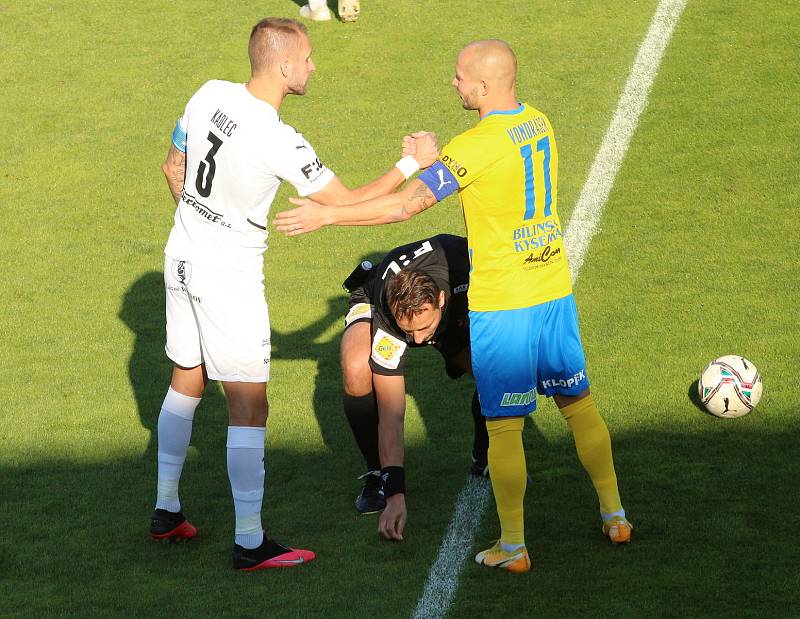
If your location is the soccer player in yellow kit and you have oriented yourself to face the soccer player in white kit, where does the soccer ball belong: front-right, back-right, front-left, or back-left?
back-right

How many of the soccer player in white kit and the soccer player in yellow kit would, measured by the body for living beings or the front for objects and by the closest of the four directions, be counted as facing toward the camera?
0

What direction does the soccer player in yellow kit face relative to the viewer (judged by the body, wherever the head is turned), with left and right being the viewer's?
facing away from the viewer and to the left of the viewer

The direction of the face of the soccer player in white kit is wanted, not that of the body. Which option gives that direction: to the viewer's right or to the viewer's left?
to the viewer's right

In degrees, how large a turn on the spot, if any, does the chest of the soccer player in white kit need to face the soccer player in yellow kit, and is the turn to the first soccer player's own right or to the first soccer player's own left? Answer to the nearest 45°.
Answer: approximately 45° to the first soccer player's own right

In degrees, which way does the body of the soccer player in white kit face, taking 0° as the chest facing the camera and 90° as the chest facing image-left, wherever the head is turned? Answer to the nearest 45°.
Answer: approximately 225°

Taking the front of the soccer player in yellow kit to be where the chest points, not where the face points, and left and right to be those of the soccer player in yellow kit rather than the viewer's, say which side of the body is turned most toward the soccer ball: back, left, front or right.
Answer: right

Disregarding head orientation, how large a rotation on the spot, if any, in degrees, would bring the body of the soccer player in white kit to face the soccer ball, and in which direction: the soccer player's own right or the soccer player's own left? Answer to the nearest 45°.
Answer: approximately 45° to the soccer player's own right

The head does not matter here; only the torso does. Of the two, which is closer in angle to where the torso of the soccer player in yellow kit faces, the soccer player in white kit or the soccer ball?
the soccer player in white kit
